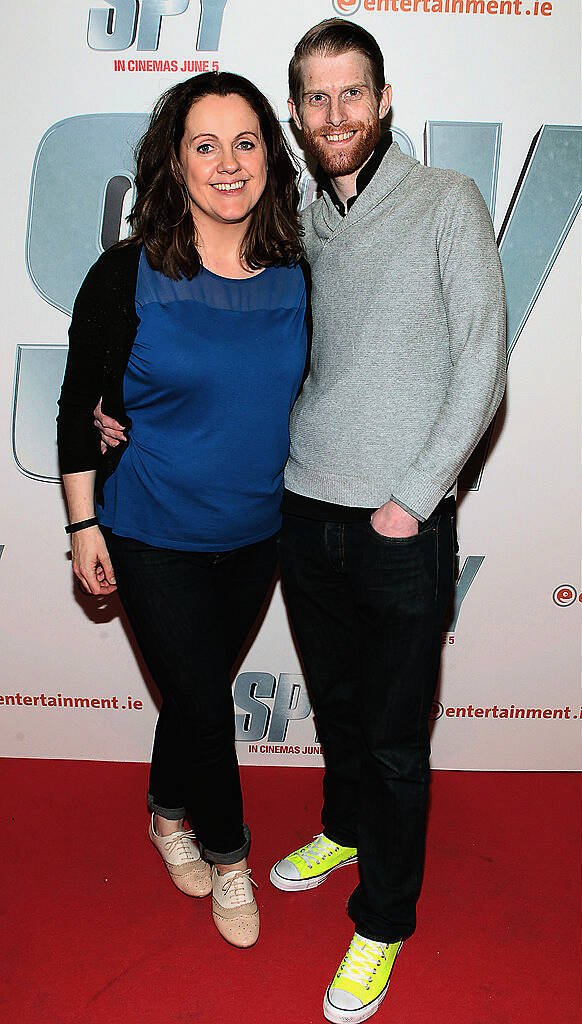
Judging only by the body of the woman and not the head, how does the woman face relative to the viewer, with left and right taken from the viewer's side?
facing the viewer and to the right of the viewer

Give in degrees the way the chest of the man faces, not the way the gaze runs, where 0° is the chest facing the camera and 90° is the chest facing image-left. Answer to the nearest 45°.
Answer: approximately 45°

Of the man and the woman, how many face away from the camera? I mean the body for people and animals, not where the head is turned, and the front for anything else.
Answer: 0
